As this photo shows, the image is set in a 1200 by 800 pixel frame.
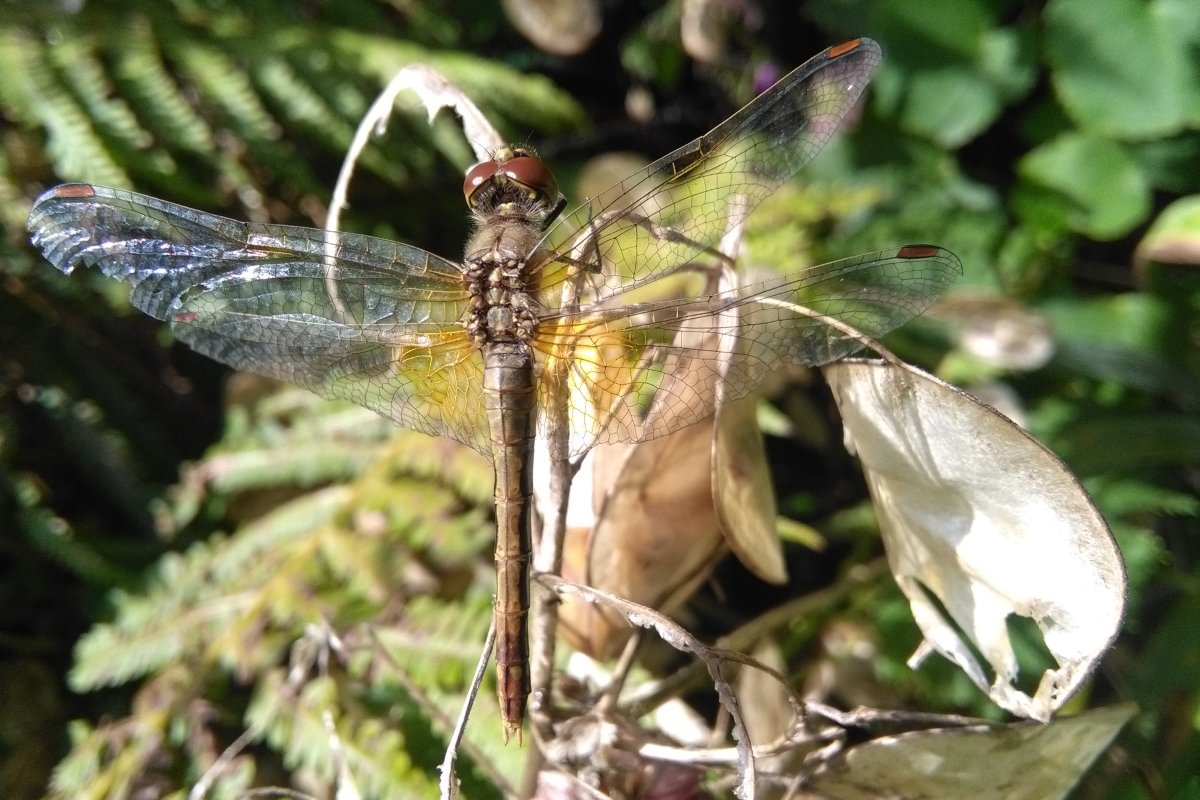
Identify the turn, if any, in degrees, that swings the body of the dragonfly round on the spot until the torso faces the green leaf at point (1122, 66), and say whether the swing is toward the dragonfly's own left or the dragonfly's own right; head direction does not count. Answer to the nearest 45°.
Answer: approximately 90° to the dragonfly's own right

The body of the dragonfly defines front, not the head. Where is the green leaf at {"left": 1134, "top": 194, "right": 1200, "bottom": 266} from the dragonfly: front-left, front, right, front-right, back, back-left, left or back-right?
right

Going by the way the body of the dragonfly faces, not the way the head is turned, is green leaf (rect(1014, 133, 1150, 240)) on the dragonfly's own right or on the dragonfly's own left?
on the dragonfly's own right

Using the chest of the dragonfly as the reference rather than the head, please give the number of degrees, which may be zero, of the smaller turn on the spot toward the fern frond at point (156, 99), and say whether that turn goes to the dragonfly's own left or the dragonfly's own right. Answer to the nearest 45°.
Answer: approximately 45° to the dragonfly's own left

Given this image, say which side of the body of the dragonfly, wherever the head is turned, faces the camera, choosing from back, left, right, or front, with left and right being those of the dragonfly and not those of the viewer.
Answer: back

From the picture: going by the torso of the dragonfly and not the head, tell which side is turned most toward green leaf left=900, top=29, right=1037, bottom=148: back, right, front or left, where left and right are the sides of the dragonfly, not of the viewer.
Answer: right

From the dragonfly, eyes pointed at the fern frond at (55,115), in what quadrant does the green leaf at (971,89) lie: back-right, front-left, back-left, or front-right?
back-right

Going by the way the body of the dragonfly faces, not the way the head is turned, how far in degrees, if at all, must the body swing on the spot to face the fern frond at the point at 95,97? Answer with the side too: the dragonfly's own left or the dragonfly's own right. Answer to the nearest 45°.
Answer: approximately 45° to the dragonfly's own left
